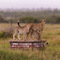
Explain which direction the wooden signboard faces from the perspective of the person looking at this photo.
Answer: facing the viewer
